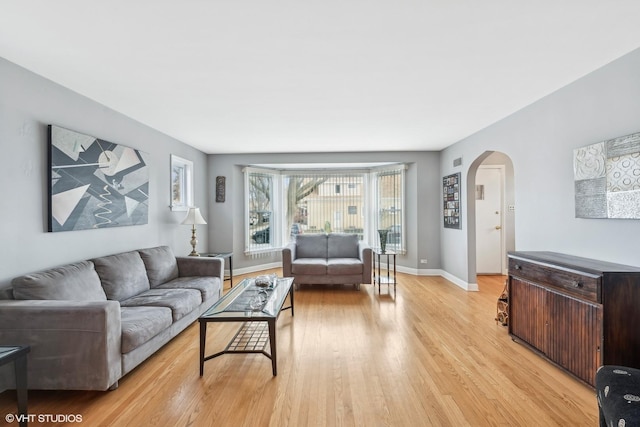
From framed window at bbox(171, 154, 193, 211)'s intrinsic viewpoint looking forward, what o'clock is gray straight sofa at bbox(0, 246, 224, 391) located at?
The gray straight sofa is roughly at 2 o'clock from the framed window.

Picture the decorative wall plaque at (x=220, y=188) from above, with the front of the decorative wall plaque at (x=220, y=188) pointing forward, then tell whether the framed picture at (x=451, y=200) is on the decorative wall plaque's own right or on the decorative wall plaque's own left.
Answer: on the decorative wall plaque's own left

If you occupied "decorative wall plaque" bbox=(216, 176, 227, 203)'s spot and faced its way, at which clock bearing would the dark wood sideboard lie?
The dark wood sideboard is roughly at 11 o'clock from the decorative wall plaque.

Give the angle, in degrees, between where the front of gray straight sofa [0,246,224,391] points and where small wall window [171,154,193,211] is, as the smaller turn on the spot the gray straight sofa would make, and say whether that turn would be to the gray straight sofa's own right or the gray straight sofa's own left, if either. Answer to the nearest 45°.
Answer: approximately 90° to the gray straight sofa's own left

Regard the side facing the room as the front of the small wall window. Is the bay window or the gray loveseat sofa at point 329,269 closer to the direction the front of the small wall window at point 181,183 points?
the gray loveseat sofa

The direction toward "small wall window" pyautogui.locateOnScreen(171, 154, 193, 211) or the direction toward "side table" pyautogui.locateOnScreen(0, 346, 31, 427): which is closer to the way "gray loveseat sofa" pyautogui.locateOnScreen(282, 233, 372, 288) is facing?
the side table

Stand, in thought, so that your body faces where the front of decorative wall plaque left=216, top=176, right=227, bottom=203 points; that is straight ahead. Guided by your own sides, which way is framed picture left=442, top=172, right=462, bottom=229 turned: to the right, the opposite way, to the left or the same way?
to the right

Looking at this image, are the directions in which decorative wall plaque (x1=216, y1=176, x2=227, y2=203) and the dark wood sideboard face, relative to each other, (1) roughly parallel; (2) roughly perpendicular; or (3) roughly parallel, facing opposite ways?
roughly perpendicular

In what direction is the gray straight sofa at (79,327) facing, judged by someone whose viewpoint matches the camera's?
facing the viewer and to the right of the viewer

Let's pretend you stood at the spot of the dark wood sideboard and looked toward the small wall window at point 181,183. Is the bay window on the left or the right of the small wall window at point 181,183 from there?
right

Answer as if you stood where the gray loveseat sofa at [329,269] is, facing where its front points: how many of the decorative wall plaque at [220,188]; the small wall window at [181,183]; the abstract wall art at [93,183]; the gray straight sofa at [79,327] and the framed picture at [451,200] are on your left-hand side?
1

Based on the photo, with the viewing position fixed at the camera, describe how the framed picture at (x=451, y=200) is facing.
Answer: facing the viewer and to the left of the viewer

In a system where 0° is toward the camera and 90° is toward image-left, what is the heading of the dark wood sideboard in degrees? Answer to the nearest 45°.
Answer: approximately 45°

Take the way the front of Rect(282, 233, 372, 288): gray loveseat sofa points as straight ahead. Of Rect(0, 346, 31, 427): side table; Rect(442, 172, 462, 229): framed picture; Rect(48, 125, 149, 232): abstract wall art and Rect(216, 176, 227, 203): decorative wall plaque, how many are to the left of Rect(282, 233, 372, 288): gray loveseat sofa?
1

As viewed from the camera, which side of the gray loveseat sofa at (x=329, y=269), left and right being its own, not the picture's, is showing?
front

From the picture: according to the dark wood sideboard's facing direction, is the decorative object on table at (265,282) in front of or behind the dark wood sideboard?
in front
